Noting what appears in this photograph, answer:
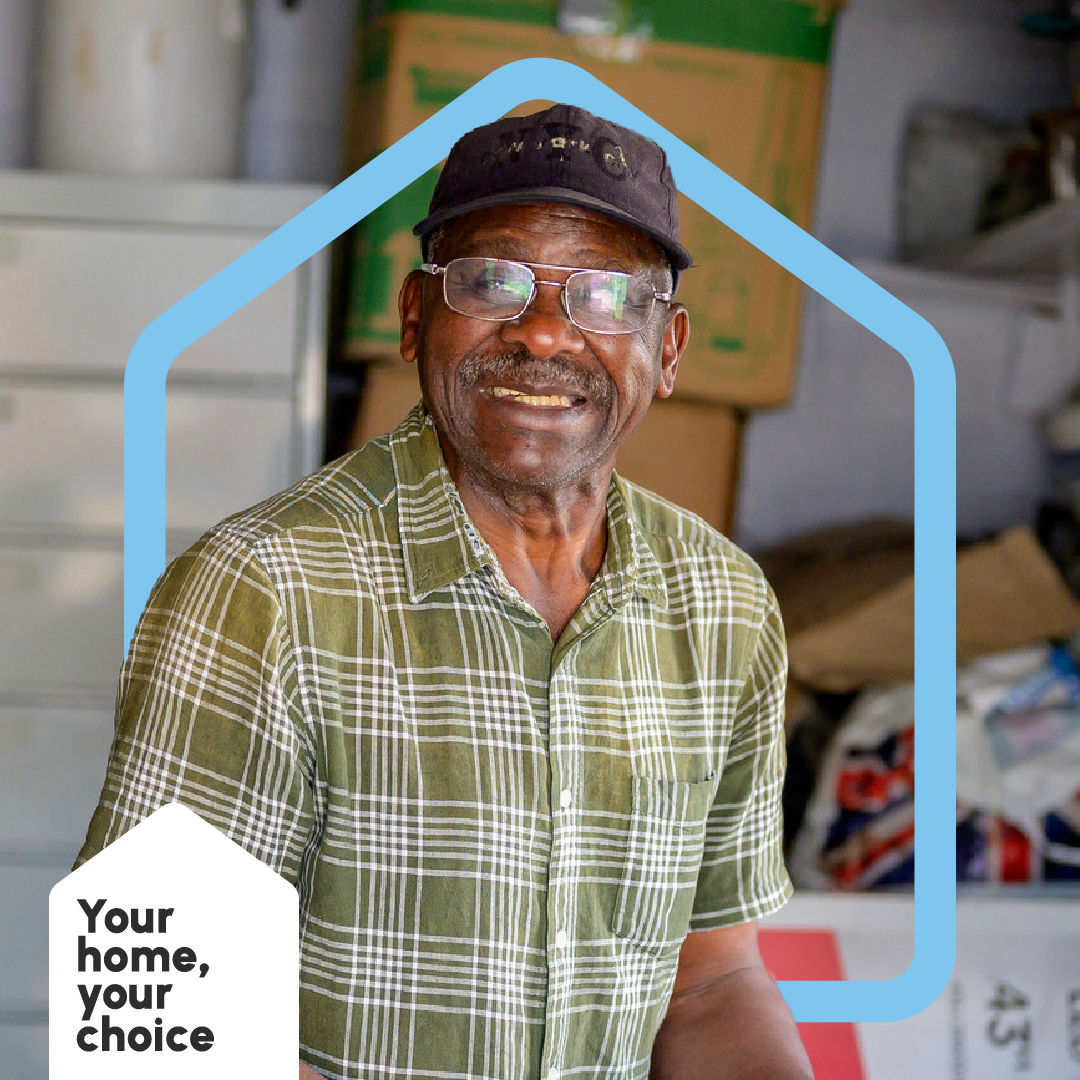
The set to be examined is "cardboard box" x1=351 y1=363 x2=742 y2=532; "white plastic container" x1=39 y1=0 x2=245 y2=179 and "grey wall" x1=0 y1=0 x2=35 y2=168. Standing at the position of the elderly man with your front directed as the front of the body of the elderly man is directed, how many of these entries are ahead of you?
0

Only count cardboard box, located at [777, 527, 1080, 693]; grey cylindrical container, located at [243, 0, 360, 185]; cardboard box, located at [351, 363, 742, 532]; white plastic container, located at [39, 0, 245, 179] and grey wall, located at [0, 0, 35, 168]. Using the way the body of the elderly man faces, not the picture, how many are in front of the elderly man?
0

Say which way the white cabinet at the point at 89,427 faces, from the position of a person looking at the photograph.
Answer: facing the viewer

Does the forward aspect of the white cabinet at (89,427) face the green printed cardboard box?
no

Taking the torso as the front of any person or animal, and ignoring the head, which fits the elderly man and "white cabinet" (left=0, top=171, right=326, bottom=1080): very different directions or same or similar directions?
same or similar directions

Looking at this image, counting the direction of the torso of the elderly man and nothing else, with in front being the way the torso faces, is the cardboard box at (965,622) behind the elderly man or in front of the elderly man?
behind

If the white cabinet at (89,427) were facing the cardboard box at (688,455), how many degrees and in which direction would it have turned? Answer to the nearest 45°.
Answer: approximately 90° to its left

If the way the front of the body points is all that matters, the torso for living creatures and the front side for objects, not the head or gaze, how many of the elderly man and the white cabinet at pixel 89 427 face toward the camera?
2

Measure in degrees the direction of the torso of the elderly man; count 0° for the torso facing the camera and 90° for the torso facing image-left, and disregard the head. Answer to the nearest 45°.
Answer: approximately 0°

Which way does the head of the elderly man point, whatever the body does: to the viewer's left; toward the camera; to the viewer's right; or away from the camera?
toward the camera

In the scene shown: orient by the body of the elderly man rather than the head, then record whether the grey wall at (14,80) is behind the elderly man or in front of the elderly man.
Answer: behind

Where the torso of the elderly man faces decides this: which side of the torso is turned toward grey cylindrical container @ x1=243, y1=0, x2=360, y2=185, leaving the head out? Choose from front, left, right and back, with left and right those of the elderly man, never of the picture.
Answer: back

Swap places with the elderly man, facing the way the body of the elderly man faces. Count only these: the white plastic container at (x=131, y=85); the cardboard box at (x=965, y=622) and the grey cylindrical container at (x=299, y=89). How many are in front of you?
0

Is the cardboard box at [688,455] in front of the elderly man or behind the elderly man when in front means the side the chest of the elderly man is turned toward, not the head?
behind

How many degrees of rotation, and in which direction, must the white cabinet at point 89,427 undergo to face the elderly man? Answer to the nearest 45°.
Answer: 0° — it already faces them

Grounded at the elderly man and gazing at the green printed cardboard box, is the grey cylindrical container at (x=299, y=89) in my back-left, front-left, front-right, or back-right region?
front-left
